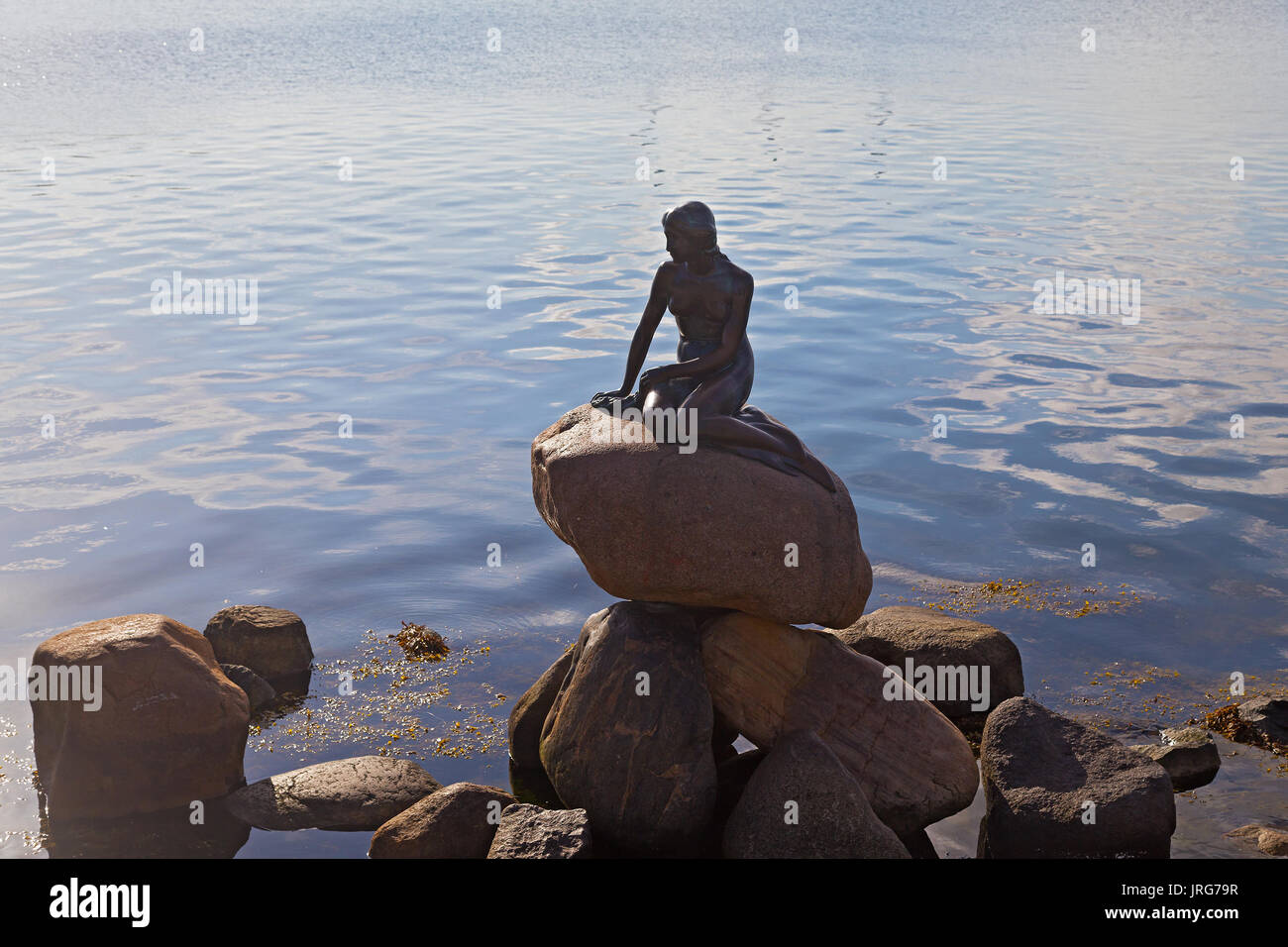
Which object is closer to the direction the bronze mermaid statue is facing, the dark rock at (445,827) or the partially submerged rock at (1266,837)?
the dark rock

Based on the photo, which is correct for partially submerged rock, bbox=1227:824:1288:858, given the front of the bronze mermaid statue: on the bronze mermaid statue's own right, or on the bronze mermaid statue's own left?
on the bronze mermaid statue's own left

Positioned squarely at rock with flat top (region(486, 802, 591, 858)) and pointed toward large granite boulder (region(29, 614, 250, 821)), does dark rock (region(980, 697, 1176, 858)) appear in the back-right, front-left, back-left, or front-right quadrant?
back-right

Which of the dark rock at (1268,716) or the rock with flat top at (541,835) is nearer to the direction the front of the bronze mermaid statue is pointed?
the rock with flat top

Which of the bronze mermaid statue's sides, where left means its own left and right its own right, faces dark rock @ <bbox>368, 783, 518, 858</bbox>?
front

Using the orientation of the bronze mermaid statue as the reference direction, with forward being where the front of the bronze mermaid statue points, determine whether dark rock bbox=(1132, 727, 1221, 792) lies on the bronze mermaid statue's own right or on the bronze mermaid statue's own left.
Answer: on the bronze mermaid statue's own left

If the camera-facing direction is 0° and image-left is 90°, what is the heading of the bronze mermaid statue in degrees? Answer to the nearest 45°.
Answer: approximately 45°
